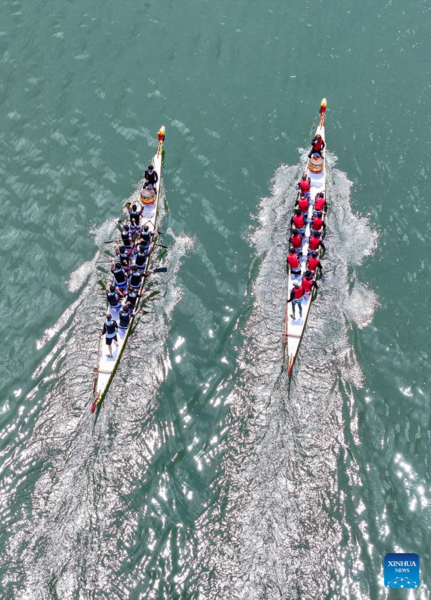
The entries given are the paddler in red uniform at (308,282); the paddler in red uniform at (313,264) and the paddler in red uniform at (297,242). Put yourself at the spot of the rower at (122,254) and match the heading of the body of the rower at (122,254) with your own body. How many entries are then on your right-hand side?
3

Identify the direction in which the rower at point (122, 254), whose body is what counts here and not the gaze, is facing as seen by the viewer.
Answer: away from the camera

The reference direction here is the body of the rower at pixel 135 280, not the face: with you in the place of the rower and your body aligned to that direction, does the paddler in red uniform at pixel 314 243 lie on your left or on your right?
on your right

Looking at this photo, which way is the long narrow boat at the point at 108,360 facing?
away from the camera

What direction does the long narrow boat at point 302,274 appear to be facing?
away from the camera

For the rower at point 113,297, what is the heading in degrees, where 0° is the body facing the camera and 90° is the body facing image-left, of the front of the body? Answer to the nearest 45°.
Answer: approximately 180°

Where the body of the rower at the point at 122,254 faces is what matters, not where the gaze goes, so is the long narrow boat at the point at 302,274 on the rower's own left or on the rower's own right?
on the rower's own right

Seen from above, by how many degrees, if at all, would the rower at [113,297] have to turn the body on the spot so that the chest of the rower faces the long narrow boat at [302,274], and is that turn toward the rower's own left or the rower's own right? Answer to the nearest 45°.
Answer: approximately 90° to the rower's own right

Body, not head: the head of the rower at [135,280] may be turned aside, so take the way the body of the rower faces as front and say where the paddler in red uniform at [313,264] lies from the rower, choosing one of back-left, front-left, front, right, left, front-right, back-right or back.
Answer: right

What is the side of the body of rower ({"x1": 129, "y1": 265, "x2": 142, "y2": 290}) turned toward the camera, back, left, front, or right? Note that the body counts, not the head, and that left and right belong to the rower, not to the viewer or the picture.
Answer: back

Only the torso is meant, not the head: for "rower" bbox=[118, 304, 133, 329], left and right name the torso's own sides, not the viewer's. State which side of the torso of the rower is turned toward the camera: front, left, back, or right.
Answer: back

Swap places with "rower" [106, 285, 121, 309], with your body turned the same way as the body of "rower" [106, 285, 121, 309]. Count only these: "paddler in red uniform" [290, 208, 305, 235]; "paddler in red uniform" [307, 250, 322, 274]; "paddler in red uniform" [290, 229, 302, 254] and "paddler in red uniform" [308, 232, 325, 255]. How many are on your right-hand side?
4

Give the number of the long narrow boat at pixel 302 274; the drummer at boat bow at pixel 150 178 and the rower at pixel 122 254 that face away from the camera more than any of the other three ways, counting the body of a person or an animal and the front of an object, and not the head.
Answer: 2

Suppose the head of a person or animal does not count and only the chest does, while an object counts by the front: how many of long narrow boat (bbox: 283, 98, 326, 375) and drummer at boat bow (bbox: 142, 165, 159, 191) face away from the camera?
1
